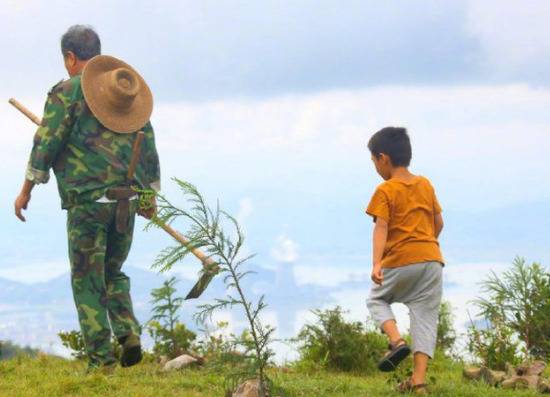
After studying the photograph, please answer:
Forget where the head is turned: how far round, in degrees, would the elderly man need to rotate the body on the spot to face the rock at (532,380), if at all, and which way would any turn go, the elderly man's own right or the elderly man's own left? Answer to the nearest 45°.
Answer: approximately 135° to the elderly man's own right

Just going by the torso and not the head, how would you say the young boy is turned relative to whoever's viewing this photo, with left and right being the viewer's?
facing away from the viewer and to the left of the viewer

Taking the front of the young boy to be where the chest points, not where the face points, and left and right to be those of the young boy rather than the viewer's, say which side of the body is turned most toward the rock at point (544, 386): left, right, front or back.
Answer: right

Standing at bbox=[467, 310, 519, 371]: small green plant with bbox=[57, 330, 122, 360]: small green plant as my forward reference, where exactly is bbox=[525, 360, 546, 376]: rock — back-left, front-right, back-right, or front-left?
back-left

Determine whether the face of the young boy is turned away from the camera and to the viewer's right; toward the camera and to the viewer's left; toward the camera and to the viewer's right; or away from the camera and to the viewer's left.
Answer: away from the camera and to the viewer's left

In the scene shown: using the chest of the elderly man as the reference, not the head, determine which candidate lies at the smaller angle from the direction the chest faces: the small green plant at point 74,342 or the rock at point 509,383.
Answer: the small green plant

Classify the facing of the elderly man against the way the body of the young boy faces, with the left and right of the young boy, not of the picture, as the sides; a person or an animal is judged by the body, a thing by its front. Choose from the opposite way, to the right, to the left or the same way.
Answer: the same way

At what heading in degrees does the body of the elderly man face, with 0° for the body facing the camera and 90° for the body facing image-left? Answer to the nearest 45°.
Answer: approximately 135°

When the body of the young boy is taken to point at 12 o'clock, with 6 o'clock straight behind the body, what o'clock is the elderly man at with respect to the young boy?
The elderly man is roughly at 11 o'clock from the young boy.

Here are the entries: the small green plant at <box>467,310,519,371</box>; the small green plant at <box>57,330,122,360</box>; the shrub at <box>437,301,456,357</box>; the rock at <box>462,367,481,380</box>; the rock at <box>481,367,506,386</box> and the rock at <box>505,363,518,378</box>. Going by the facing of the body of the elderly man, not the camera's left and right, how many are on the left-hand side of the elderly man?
0

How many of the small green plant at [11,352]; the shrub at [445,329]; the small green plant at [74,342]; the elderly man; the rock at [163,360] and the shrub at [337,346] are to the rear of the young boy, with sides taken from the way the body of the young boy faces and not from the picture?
0

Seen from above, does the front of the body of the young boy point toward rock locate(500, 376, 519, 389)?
no

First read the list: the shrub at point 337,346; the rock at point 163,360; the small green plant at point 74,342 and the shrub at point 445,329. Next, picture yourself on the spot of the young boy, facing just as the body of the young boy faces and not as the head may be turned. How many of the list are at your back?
0

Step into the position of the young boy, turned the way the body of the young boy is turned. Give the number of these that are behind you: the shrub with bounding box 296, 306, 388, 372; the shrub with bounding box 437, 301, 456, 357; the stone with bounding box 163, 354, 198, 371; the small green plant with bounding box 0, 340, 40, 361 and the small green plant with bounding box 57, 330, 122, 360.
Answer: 0

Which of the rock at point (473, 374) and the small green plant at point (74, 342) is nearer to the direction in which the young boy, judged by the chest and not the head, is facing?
the small green plant

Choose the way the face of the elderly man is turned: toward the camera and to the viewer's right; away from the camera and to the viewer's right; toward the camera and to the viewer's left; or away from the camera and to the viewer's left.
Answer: away from the camera and to the viewer's left

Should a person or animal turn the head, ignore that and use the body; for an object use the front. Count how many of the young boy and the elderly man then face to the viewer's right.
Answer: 0
